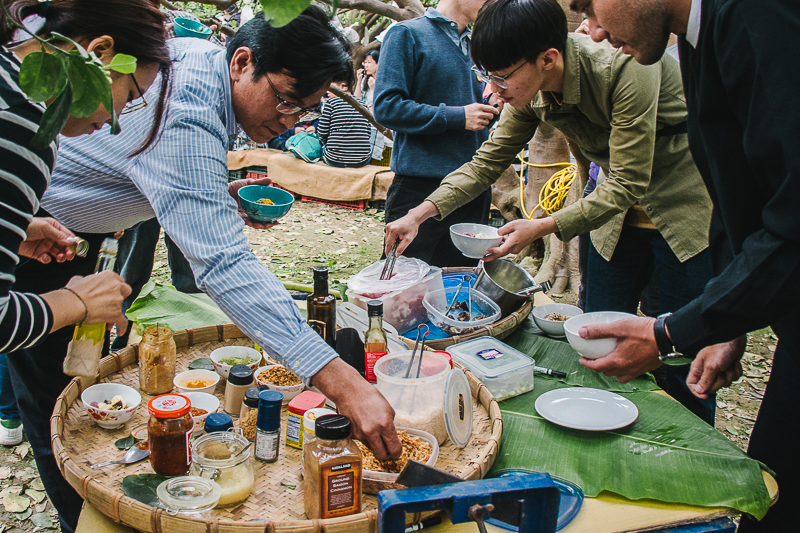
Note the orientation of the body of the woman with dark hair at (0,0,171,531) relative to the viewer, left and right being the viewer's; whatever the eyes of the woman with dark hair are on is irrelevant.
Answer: facing to the right of the viewer

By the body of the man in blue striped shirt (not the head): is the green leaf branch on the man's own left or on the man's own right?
on the man's own right

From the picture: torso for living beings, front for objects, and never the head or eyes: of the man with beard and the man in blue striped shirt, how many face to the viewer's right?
1

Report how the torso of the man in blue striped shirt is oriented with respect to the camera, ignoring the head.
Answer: to the viewer's right

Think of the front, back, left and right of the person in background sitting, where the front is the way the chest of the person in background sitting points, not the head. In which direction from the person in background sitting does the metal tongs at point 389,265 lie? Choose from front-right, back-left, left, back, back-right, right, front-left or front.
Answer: back

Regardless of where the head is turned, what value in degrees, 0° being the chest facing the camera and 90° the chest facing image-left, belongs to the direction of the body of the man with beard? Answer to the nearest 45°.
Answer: approximately 90°

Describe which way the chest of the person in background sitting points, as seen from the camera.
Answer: away from the camera

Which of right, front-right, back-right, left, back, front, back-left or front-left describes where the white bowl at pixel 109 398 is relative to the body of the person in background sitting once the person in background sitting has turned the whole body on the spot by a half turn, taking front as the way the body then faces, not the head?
front

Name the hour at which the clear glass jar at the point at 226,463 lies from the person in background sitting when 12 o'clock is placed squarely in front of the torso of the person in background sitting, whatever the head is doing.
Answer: The clear glass jar is roughly at 6 o'clock from the person in background sitting.

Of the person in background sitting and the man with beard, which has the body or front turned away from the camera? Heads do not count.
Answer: the person in background sitting
